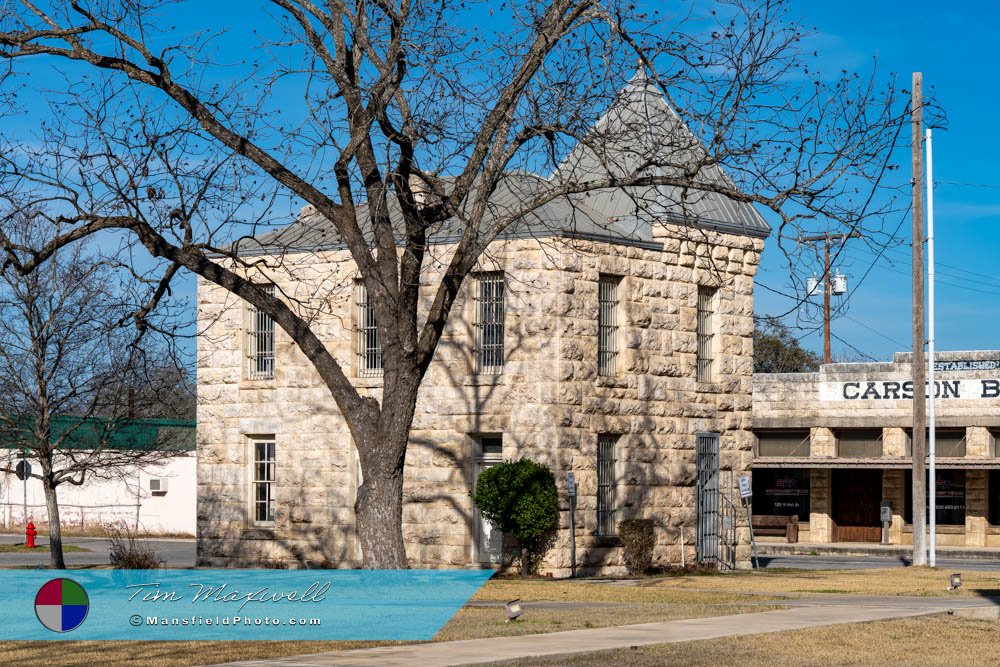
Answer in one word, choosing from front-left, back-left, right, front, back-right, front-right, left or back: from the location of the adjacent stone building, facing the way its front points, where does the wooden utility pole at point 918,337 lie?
front

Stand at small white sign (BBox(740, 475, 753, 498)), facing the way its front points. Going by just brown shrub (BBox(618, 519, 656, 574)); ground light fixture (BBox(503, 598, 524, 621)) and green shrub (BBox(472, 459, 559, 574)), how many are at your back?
0

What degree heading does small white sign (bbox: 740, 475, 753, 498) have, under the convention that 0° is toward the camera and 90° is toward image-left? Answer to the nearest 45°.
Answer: approximately 0°

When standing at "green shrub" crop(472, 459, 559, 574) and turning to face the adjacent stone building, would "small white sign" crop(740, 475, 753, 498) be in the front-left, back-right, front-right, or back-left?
front-right

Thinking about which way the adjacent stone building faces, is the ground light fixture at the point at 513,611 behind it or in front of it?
in front

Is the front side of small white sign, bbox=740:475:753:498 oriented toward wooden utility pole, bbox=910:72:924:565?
no

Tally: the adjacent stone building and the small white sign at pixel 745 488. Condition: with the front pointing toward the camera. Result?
2

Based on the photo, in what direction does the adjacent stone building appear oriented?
toward the camera

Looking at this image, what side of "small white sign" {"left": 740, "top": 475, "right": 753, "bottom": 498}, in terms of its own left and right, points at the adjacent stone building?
back
